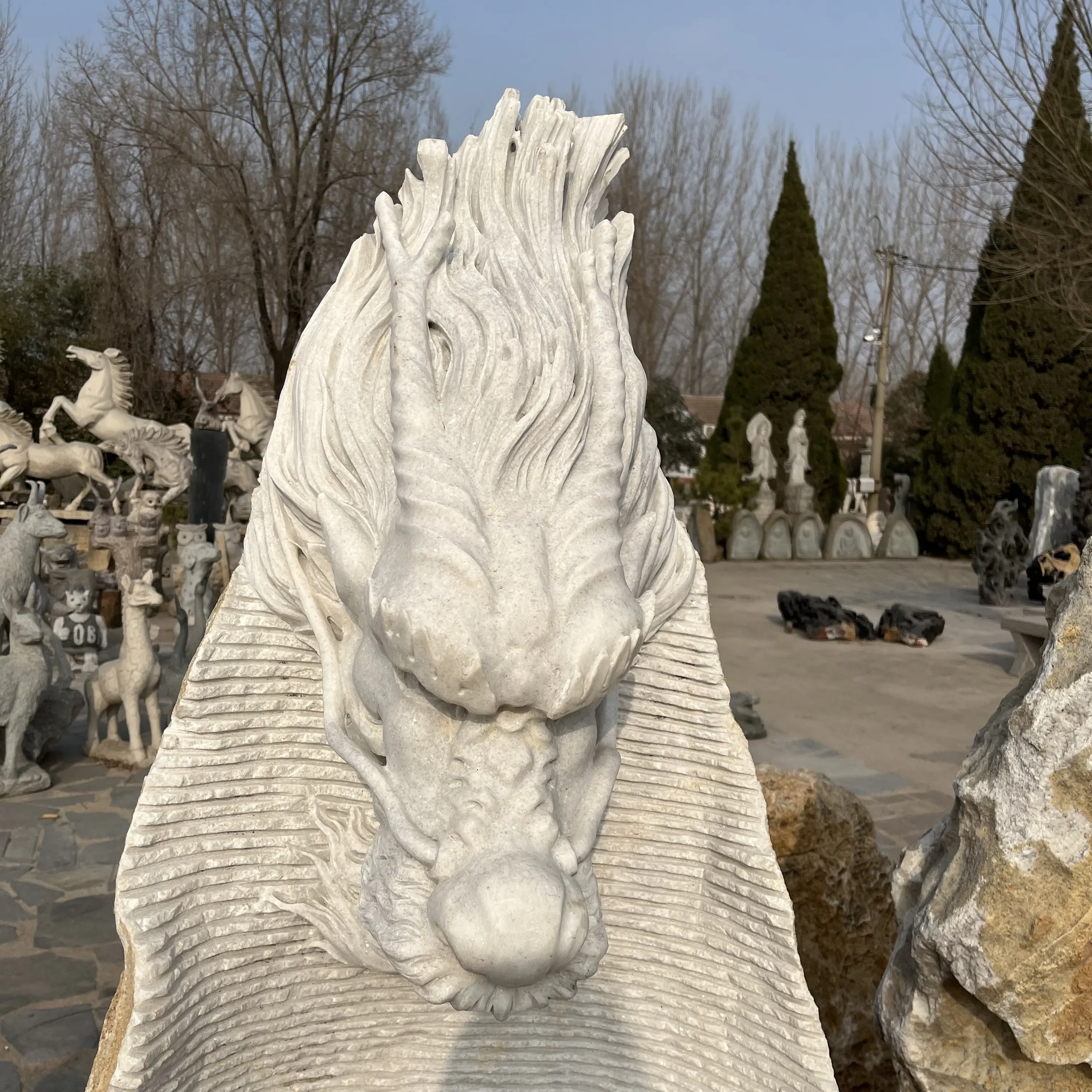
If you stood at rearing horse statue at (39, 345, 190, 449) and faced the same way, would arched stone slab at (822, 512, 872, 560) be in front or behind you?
behind

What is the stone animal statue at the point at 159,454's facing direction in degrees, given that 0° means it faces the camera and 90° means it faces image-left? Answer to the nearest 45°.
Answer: approximately 90°

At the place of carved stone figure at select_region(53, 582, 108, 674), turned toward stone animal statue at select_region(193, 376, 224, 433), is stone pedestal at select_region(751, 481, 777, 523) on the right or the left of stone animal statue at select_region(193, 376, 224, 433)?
right

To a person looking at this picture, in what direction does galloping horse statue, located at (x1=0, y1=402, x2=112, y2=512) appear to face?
facing to the left of the viewer

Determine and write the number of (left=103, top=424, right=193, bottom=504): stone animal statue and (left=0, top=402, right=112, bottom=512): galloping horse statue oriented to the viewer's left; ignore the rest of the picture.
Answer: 2

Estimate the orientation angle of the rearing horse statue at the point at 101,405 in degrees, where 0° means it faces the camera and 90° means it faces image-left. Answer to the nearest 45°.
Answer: approximately 90°
